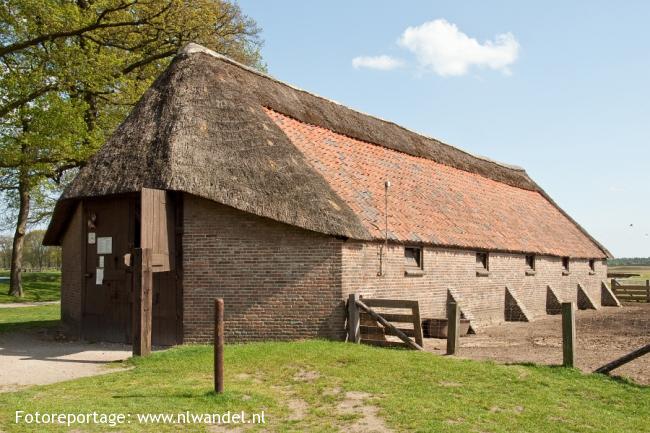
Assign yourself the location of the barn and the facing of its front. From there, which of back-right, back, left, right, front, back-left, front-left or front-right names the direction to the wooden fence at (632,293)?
back

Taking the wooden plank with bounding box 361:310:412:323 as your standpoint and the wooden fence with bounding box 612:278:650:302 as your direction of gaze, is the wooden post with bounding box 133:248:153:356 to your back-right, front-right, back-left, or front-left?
back-left

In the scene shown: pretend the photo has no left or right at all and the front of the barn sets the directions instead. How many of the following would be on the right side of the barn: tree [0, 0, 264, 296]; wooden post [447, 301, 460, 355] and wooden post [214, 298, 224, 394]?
1

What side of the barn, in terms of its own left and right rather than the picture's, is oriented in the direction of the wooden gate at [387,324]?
left

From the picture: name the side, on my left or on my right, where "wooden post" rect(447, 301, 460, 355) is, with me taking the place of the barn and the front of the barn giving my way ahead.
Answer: on my left

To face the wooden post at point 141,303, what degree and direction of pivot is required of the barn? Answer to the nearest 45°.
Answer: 0° — it already faces it

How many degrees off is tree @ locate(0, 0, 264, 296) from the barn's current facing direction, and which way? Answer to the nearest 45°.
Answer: approximately 90° to its right

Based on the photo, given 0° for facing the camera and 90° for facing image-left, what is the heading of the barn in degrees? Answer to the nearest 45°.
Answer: approximately 45°
